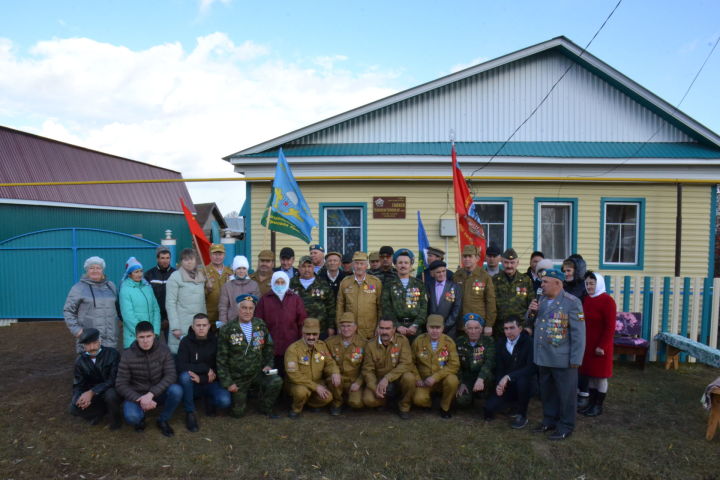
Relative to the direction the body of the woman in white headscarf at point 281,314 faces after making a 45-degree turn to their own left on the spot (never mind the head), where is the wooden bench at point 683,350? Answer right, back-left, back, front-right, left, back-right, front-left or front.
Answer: front-left

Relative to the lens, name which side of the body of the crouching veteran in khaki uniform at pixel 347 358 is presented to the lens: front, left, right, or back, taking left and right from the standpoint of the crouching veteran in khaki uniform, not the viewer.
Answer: front

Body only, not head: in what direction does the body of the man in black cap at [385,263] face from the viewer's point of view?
toward the camera

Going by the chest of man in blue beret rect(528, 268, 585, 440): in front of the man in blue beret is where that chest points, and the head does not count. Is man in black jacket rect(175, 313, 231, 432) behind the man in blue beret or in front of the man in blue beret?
in front

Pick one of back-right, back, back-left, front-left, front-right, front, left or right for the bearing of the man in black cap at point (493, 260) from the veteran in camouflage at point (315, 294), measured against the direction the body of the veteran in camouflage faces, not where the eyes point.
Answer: left

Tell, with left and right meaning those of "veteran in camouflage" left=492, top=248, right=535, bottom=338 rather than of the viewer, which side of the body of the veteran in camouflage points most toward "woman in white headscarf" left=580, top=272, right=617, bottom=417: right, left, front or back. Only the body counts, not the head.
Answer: left

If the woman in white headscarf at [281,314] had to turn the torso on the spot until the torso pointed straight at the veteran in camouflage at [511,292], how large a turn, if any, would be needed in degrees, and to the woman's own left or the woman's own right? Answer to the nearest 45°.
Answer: approximately 90° to the woman's own left

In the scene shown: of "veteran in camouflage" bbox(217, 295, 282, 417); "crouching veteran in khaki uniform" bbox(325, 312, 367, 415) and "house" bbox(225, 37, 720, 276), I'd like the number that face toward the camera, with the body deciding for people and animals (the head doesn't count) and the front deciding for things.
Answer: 3

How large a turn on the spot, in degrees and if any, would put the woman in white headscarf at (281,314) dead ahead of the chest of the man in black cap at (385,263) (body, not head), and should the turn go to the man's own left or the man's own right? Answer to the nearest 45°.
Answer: approximately 45° to the man's own right

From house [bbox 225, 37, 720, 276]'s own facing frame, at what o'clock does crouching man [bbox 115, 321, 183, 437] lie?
The crouching man is roughly at 1 o'clock from the house.

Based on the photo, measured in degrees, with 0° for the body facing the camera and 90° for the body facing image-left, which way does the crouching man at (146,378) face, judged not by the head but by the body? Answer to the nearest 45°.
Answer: approximately 0°

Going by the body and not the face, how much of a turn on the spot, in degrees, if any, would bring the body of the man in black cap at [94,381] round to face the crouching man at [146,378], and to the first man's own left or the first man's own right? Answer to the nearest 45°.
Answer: approximately 45° to the first man's own left

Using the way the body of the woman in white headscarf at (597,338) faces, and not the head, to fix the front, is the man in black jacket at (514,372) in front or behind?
in front

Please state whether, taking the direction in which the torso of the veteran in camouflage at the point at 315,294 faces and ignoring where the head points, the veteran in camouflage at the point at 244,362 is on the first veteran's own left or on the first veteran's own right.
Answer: on the first veteran's own right
